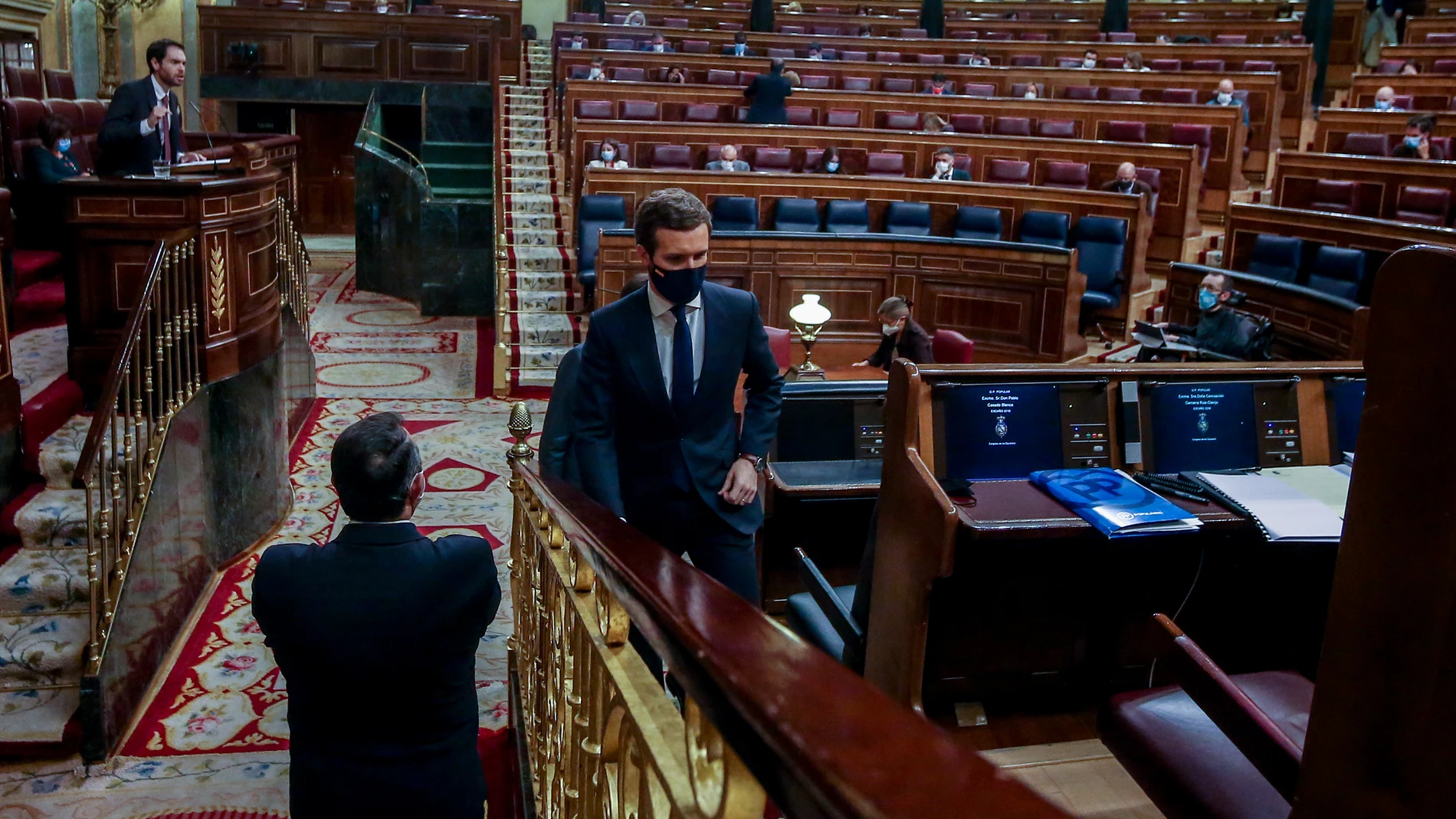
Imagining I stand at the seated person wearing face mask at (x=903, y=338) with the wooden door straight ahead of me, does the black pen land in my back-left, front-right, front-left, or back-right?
back-left

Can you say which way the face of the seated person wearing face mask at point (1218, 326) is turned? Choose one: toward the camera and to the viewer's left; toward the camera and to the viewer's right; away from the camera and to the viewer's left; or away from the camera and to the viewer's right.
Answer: toward the camera and to the viewer's left

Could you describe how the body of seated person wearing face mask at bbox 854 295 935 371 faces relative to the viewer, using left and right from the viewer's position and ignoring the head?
facing the viewer and to the left of the viewer

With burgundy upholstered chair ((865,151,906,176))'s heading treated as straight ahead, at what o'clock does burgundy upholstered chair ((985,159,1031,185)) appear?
burgundy upholstered chair ((985,159,1031,185)) is roughly at 9 o'clock from burgundy upholstered chair ((865,151,906,176)).

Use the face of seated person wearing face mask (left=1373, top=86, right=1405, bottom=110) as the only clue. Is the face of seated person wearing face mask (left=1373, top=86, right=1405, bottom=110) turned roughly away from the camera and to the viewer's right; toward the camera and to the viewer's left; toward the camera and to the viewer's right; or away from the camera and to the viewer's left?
toward the camera and to the viewer's left

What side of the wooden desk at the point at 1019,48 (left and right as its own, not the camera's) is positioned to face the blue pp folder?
front

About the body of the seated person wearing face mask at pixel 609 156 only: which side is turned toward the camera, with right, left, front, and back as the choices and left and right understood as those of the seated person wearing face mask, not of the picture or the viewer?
front

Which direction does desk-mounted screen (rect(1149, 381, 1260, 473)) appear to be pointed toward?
toward the camera

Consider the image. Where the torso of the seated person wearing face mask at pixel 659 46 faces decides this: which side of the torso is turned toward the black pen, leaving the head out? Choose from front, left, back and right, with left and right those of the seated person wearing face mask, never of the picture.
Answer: front

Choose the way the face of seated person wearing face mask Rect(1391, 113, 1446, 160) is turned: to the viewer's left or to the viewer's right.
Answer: to the viewer's left

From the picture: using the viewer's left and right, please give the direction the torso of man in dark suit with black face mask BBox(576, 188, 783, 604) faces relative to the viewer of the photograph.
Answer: facing the viewer
